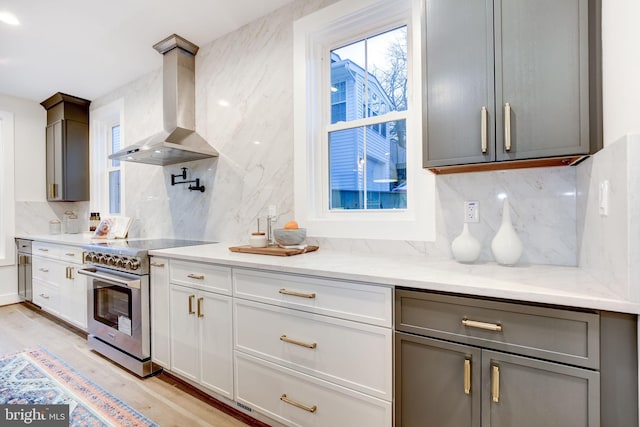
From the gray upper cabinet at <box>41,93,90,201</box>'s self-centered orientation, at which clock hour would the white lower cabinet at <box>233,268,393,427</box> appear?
The white lower cabinet is roughly at 10 o'clock from the gray upper cabinet.

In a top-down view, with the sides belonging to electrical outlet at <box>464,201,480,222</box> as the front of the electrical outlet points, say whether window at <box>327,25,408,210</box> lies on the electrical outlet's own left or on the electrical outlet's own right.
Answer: on the electrical outlet's own right

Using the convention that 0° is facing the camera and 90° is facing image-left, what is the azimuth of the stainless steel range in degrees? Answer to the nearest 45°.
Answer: approximately 45°

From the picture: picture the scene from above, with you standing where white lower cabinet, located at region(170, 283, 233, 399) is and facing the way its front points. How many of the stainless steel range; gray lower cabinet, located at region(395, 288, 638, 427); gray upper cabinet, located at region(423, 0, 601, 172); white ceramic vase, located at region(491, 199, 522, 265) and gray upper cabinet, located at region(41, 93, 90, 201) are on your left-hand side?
3

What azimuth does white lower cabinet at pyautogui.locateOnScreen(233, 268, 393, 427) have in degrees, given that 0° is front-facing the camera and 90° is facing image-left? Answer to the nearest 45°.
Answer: approximately 45°
